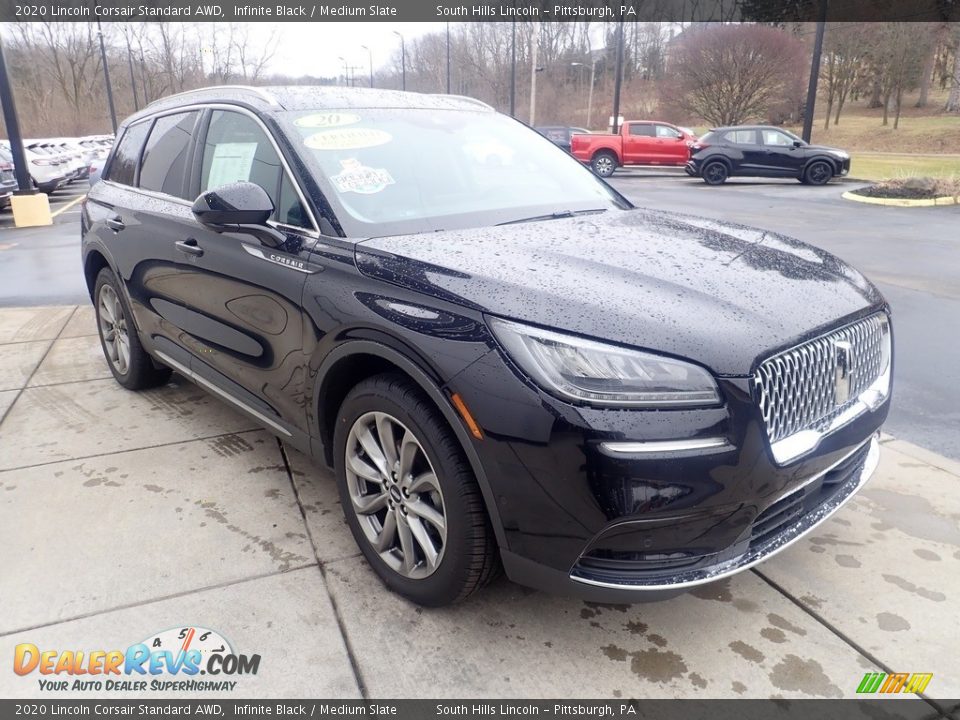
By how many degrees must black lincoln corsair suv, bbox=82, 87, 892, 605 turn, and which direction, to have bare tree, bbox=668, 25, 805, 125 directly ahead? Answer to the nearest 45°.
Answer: approximately 135° to its left

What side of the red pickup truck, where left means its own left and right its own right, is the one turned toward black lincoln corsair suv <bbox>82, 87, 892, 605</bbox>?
right

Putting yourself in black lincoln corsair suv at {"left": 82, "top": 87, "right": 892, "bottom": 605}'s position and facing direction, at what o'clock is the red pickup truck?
The red pickup truck is roughly at 8 o'clock from the black lincoln corsair suv.

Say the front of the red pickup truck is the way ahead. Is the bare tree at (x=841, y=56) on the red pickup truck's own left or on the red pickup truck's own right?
on the red pickup truck's own left

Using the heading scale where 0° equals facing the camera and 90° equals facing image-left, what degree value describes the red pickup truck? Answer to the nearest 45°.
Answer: approximately 270°

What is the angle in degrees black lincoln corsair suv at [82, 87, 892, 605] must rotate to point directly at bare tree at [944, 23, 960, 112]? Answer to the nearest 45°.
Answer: approximately 90° to its left
